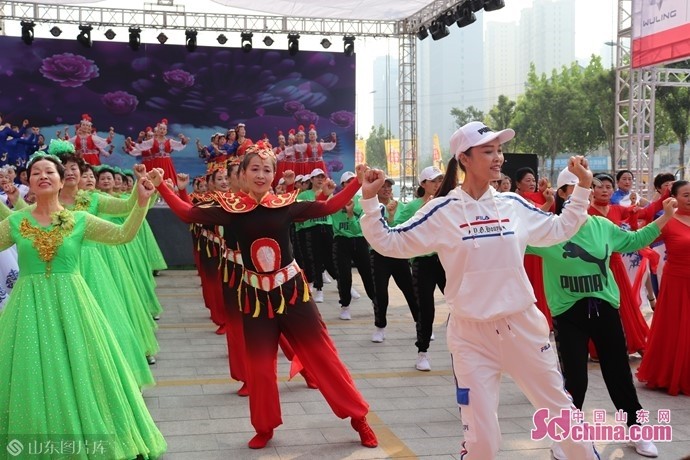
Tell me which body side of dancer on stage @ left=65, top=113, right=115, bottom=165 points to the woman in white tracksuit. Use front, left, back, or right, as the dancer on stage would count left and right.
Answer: front

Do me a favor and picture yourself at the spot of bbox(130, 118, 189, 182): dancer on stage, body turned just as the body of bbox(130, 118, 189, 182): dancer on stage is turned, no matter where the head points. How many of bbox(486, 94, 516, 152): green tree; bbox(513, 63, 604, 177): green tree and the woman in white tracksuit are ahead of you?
1

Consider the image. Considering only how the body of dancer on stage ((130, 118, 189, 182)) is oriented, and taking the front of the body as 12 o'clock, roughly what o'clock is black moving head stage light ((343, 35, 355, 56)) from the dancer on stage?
The black moving head stage light is roughly at 9 o'clock from the dancer on stage.

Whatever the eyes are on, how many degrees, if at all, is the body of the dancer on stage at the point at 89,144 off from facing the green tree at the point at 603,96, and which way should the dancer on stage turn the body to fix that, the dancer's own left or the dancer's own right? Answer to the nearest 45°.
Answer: approximately 135° to the dancer's own left

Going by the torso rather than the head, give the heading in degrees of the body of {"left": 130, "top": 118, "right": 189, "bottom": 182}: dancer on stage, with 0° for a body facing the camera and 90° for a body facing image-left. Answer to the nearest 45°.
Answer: approximately 0°

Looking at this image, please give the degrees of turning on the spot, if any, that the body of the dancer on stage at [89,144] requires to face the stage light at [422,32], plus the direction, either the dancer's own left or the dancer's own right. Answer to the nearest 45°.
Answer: approximately 90° to the dancer's own left

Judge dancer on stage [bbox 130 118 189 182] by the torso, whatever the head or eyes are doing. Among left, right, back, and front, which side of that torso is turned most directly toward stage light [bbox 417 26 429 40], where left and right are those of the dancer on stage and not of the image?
left

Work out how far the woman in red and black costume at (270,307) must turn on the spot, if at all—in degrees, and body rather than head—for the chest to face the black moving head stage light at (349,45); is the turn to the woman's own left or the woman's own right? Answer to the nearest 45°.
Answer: approximately 180°

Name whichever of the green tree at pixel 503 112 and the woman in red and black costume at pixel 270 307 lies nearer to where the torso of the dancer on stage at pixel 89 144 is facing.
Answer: the woman in red and black costume

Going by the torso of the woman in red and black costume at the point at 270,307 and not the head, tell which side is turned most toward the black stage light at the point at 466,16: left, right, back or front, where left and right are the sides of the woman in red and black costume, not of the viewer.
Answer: back

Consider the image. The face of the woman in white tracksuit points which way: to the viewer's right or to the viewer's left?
to the viewer's right

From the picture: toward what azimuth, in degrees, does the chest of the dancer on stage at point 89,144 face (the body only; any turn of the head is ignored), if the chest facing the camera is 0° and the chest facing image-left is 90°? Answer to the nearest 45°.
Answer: approximately 0°

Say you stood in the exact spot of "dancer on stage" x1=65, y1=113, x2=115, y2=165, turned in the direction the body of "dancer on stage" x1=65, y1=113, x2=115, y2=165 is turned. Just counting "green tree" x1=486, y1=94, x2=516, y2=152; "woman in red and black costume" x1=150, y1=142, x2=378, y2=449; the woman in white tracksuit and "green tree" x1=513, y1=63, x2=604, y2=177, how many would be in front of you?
2

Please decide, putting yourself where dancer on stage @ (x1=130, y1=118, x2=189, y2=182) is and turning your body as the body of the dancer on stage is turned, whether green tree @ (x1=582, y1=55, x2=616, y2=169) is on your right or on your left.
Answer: on your left
